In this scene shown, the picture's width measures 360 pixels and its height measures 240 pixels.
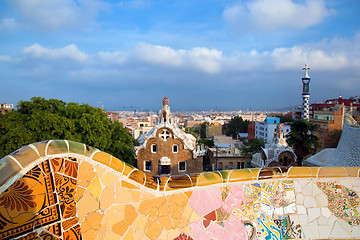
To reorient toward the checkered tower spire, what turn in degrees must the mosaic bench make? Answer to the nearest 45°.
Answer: approximately 135° to its left

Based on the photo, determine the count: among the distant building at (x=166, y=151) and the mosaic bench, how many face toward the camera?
2

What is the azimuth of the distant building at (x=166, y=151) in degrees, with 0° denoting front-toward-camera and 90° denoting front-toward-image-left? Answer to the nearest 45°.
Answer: approximately 0°

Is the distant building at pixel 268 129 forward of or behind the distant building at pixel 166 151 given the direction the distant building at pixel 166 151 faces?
behind

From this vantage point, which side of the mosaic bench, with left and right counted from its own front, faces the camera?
front

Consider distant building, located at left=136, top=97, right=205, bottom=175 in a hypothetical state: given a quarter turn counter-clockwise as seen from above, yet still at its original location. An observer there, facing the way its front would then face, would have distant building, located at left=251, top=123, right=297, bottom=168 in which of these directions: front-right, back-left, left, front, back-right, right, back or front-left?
front

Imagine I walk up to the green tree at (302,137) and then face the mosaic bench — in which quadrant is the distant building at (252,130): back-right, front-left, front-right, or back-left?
back-right

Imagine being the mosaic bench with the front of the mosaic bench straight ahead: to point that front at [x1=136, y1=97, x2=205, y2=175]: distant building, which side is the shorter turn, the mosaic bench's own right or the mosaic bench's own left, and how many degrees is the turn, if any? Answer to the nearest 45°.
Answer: approximately 180°

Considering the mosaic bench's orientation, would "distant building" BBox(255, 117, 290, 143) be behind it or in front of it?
behind

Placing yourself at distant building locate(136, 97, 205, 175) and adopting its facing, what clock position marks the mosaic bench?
The mosaic bench is roughly at 12 o'clock from the distant building.

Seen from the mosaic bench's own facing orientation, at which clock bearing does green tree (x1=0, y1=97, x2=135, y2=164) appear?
The green tree is roughly at 5 o'clock from the mosaic bench.
